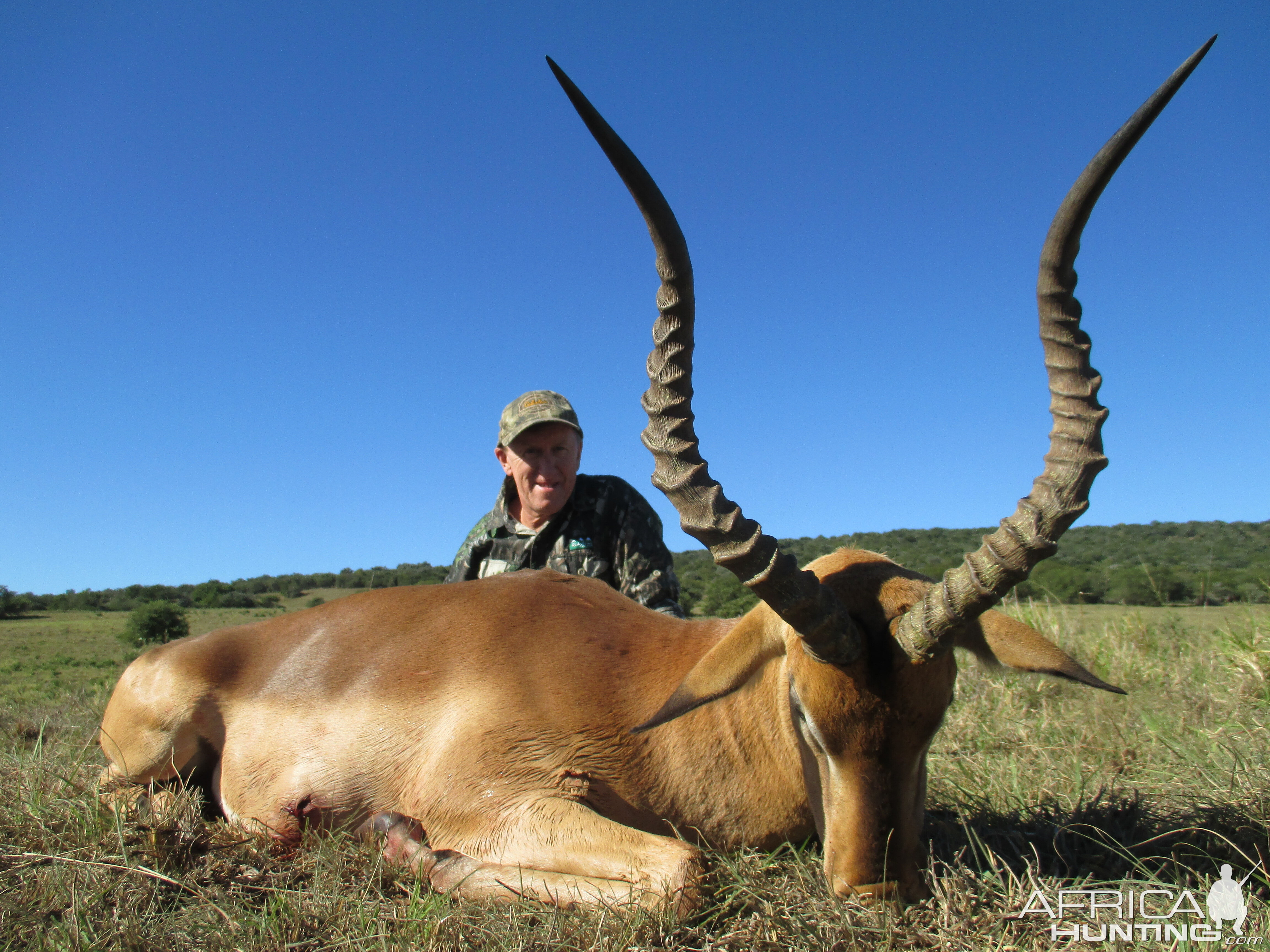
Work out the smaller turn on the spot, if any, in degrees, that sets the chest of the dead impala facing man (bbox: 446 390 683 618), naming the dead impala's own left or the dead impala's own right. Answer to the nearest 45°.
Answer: approximately 135° to the dead impala's own left

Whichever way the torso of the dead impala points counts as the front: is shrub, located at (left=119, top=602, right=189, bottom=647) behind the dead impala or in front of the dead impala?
behind

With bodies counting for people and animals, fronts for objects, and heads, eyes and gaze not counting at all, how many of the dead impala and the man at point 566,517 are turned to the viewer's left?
0

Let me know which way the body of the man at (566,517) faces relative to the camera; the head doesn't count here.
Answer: toward the camera

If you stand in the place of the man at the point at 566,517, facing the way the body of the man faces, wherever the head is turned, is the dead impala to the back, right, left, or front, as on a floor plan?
front

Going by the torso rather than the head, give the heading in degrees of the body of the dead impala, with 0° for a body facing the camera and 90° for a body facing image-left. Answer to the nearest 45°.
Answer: approximately 315°

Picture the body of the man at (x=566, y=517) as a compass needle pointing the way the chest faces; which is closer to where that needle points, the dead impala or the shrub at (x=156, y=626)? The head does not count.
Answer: the dead impala
